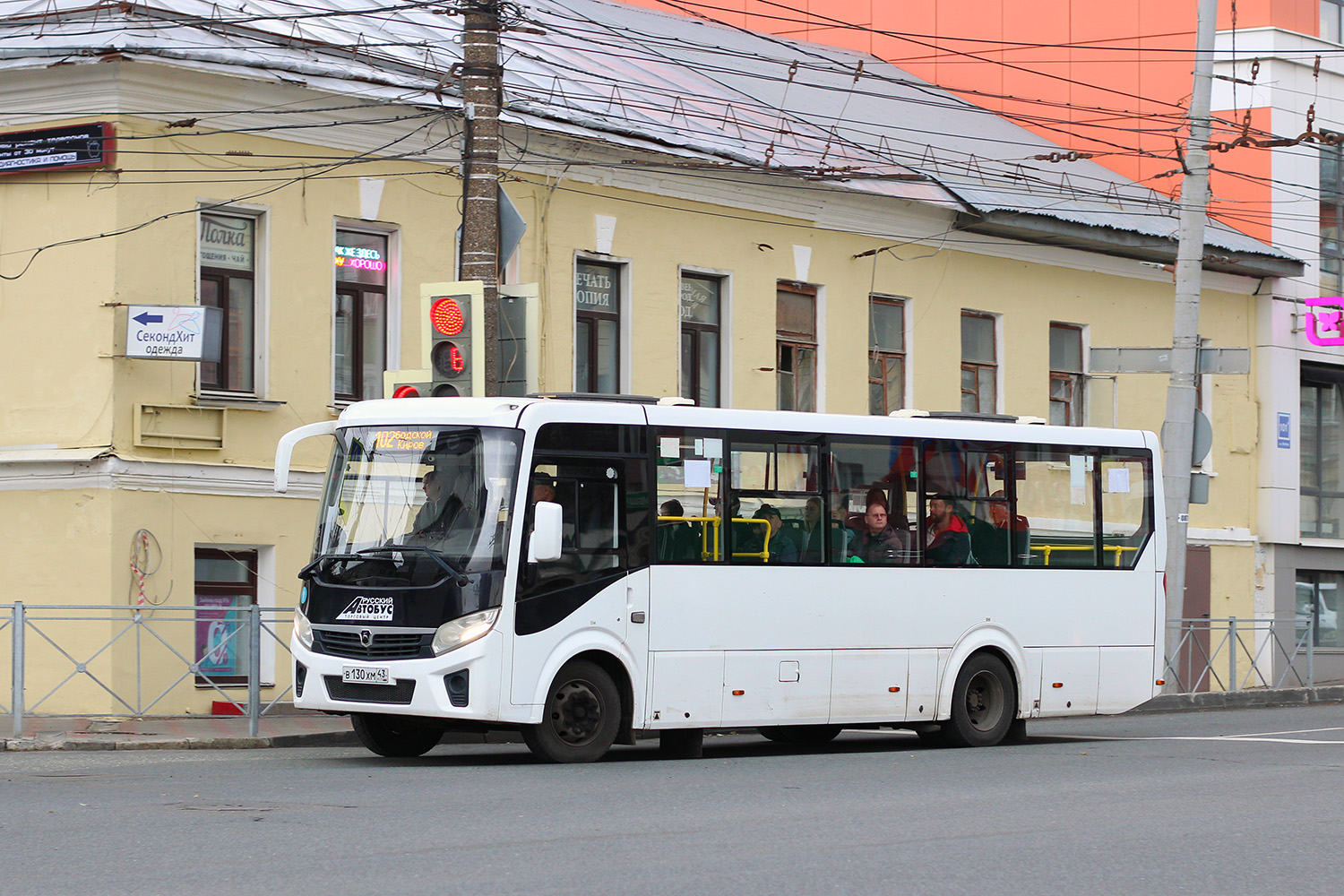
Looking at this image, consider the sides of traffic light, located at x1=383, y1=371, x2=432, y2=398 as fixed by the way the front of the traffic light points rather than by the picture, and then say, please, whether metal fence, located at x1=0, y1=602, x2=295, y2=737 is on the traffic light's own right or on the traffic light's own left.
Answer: on the traffic light's own right

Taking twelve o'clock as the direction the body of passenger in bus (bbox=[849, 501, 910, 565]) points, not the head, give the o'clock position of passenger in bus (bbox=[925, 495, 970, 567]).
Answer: passenger in bus (bbox=[925, 495, 970, 567]) is roughly at 6 o'clock from passenger in bus (bbox=[849, 501, 910, 565]).

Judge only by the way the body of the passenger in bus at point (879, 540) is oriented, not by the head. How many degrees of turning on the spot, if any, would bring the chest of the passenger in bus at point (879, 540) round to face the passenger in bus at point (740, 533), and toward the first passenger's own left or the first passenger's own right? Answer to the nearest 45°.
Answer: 0° — they already face them

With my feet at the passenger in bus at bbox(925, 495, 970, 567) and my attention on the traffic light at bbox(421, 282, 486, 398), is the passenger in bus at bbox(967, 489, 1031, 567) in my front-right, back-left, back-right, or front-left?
back-right

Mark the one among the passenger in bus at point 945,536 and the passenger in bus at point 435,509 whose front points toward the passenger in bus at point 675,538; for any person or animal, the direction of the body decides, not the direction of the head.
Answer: the passenger in bus at point 945,536

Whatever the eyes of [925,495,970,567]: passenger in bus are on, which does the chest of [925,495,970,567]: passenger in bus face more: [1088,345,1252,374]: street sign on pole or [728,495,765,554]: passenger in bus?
the passenger in bus

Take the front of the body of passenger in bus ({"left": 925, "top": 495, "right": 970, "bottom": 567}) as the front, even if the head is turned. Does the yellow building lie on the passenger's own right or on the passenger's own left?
on the passenger's own right

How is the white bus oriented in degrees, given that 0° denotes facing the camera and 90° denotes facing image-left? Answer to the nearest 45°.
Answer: approximately 45°

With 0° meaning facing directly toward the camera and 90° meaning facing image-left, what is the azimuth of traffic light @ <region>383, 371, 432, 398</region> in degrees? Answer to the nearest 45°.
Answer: approximately 0°

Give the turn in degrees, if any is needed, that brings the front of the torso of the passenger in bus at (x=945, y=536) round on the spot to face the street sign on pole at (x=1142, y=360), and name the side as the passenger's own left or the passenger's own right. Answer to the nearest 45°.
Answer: approximately 135° to the passenger's own right
